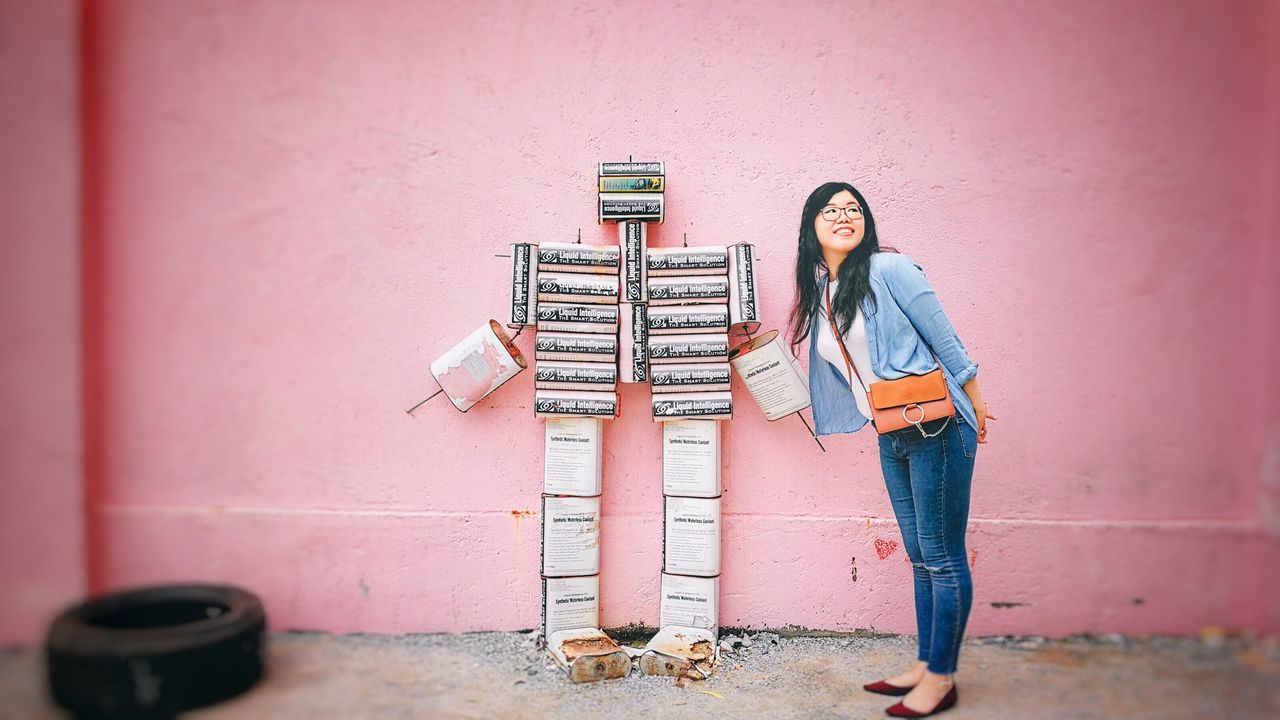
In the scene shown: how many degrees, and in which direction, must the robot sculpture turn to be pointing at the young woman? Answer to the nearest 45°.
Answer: approximately 45° to its left

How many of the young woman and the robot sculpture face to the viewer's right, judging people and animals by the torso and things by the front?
0

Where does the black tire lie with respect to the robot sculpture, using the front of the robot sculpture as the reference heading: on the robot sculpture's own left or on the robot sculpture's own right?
on the robot sculpture's own right

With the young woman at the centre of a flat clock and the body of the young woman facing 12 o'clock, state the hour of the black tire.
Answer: The black tire is roughly at 1 o'clock from the young woman.

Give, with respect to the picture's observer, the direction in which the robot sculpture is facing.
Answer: facing the viewer

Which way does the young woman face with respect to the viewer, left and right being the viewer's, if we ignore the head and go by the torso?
facing the viewer and to the left of the viewer
